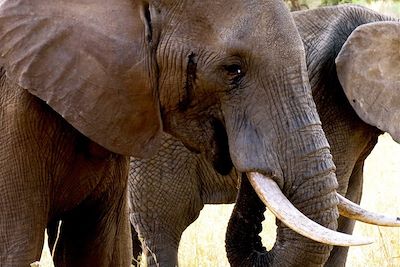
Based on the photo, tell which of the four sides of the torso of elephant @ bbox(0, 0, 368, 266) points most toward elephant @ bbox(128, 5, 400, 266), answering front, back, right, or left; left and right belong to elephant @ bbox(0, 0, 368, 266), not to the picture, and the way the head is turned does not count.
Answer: left

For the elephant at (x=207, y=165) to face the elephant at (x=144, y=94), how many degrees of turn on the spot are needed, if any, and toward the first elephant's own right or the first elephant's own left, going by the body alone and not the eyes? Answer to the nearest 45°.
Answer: approximately 90° to the first elephant's own right

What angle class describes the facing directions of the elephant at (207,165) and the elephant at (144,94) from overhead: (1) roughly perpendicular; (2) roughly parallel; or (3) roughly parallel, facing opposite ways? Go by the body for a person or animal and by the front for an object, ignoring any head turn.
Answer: roughly parallel

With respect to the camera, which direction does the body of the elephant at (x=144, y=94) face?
to the viewer's right

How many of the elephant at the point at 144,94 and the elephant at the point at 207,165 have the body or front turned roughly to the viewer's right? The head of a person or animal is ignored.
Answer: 2

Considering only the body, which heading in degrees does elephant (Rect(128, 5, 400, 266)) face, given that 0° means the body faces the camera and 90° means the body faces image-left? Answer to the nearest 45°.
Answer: approximately 270°
